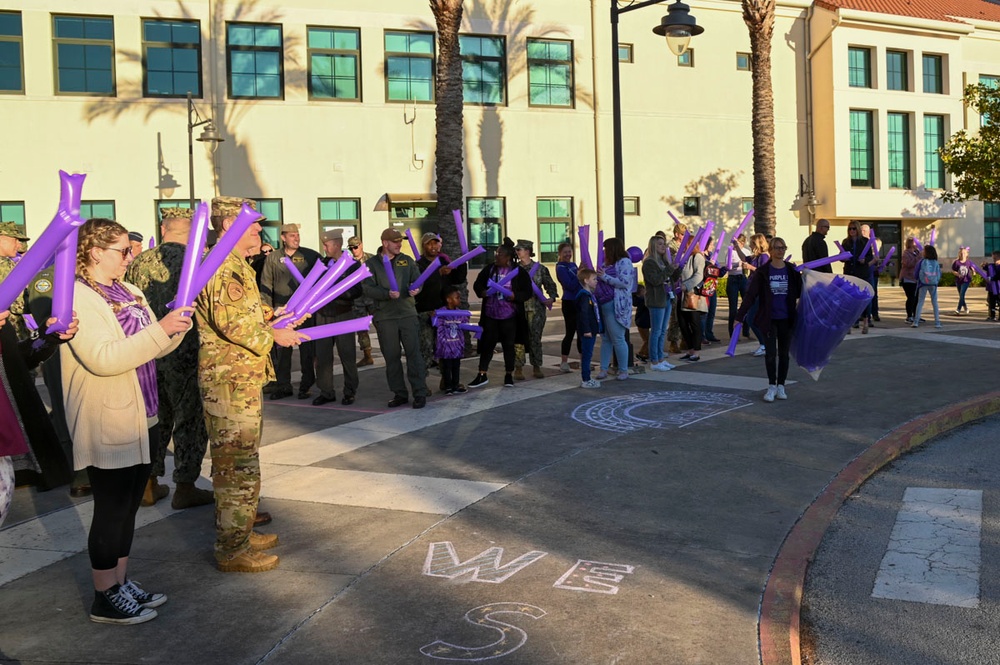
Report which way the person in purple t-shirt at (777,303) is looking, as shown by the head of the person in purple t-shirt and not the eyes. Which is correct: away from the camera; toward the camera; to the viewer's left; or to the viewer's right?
toward the camera

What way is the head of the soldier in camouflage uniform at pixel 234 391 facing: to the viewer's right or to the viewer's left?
to the viewer's right

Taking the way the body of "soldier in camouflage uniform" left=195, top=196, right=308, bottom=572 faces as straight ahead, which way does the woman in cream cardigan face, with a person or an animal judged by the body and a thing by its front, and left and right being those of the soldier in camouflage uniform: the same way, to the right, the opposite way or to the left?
the same way

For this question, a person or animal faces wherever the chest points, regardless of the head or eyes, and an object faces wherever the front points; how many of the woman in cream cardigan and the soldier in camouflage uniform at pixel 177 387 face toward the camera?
0

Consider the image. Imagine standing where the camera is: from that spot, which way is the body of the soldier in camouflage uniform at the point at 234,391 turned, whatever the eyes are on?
to the viewer's right

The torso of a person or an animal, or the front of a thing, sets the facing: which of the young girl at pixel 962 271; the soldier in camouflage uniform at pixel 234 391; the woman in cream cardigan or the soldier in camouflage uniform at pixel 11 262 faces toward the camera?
the young girl

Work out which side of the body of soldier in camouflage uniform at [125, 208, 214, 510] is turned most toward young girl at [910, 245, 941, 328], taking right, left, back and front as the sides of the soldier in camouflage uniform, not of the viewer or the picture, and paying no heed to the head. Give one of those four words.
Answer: front

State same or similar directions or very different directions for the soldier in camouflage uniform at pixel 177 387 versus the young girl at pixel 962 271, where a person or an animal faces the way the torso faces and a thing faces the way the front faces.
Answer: very different directions

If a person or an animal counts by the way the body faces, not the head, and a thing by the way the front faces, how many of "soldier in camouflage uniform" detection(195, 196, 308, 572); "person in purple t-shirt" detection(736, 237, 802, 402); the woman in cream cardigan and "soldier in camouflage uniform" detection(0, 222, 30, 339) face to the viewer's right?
3

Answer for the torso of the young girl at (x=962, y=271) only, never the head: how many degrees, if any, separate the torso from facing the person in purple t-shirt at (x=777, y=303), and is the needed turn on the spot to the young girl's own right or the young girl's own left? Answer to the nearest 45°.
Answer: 0° — they already face them

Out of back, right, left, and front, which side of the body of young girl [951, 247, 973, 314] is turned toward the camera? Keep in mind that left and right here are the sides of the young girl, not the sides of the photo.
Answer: front

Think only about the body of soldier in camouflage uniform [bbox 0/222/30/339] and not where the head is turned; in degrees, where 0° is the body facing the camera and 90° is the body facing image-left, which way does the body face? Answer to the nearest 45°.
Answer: approximately 270°

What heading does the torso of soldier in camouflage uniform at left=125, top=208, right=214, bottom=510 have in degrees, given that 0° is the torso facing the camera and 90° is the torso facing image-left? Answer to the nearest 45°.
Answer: approximately 225°

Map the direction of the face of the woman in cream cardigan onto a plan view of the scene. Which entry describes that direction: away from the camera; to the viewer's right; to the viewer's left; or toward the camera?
to the viewer's right
